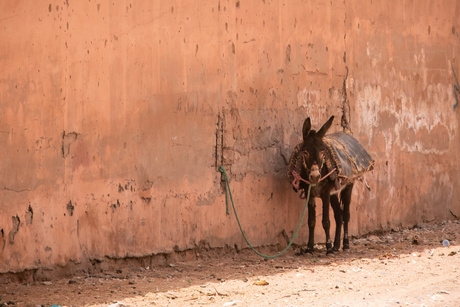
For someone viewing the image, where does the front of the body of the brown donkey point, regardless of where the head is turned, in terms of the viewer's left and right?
facing the viewer and to the left of the viewer

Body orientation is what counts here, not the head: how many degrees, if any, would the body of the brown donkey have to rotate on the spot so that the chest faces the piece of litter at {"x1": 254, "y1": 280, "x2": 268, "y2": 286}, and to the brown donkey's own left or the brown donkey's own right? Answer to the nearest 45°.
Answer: approximately 45° to the brown donkey's own left
